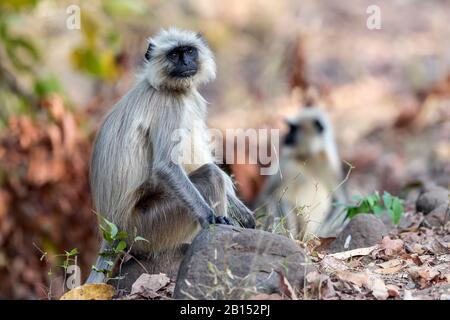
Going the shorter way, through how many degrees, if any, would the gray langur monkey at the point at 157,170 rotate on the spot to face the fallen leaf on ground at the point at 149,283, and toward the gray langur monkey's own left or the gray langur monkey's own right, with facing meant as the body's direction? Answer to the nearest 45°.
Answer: approximately 45° to the gray langur monkey's own right

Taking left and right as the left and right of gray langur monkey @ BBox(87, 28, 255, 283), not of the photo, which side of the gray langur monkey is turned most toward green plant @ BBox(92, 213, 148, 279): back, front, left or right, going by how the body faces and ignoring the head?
right

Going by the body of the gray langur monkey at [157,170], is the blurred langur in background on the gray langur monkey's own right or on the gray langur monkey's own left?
on the gray langur monkey's own left

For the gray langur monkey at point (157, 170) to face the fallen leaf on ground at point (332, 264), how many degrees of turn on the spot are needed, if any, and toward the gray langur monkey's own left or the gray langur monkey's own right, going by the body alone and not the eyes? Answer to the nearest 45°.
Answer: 0° — it already faces it

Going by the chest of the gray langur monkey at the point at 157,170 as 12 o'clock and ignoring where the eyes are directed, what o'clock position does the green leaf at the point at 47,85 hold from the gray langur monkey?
The green leaf is roughly at 7 o'clock from the gray langur monkey.

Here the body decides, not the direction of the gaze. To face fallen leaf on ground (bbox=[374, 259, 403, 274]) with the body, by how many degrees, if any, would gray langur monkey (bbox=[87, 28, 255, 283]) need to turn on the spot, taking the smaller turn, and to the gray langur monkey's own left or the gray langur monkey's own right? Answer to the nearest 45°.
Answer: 0° — it already faces it

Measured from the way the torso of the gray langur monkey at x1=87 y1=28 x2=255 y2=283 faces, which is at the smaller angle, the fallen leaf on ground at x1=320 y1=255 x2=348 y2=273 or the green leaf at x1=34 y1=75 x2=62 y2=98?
the fallen leaf on ground

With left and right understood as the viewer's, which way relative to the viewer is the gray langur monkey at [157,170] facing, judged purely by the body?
facing the viewer and to the right of the viewer

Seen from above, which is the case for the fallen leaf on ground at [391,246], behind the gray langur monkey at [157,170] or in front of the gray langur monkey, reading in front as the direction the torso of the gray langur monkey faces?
in front

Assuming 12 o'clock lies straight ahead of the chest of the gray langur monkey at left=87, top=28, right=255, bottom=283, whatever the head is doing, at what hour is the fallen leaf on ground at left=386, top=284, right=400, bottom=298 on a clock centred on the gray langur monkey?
The fallen leaf on ground is roughly at 12 o'clock from the gray langur monkey.

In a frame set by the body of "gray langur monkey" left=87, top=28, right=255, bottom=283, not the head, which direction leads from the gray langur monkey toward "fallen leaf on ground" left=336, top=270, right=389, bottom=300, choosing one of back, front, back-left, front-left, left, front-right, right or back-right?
front

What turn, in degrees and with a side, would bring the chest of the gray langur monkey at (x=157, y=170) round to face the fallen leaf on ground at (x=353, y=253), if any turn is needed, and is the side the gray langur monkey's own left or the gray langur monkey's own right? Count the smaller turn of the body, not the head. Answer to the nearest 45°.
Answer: approximately 45° to the gray langur monkey's own left

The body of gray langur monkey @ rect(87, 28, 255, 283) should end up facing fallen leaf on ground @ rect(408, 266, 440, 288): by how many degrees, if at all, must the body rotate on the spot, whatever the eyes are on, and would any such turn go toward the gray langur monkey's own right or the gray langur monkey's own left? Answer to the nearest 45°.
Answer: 0° — it already faces it

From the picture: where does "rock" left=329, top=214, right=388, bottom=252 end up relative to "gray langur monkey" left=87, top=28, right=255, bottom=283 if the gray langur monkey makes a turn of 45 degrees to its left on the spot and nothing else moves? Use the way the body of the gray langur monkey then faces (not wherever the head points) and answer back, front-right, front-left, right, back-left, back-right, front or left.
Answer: front

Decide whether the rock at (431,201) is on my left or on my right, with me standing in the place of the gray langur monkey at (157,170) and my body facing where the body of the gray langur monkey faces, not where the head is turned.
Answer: on my left
